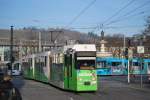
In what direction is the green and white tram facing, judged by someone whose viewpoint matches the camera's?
facing the viewer and to the right of the viewer
